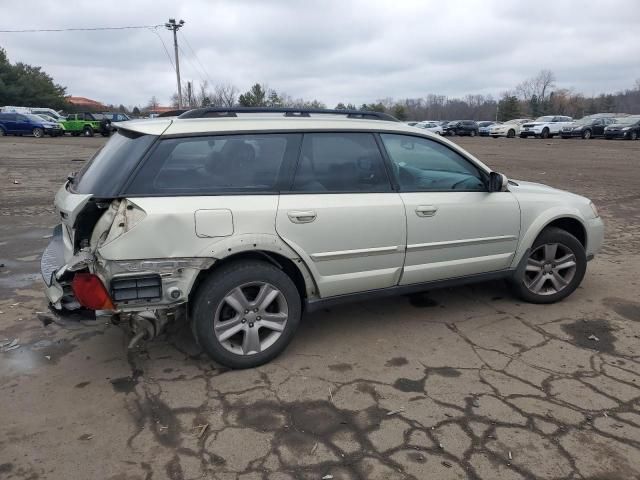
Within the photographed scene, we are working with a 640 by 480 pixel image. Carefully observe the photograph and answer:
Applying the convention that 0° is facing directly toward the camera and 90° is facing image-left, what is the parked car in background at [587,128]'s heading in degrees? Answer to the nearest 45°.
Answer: approximately 45°

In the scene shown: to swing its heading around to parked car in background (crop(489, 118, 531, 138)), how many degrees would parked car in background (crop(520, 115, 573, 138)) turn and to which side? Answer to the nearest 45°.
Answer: approximately 90° to its right

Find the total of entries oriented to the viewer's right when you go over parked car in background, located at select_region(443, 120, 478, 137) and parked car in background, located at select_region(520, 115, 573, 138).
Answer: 0

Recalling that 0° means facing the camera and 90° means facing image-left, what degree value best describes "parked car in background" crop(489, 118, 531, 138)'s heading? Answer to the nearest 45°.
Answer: approximately 45°

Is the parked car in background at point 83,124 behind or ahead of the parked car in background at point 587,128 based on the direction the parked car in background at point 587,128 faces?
ahead

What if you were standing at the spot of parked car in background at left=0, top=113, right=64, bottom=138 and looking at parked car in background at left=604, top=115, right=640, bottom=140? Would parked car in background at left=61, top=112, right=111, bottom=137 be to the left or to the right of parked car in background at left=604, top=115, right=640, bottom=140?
left

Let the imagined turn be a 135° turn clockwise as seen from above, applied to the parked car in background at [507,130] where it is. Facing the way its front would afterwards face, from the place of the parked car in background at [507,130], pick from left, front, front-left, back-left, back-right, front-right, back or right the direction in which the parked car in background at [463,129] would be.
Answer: front-left

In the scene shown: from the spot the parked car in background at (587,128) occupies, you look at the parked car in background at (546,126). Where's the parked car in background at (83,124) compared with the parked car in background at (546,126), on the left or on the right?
left

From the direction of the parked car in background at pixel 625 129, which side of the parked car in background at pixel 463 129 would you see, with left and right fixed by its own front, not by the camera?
left

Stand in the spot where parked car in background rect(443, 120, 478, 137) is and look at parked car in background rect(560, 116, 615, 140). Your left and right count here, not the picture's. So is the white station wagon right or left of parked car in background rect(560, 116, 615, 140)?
right
